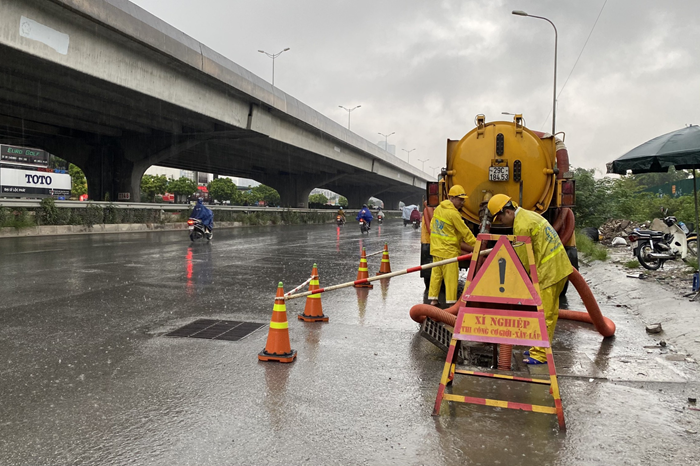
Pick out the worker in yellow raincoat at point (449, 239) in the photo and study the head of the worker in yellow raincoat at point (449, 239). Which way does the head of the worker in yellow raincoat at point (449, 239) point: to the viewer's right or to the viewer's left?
to the viewer's right

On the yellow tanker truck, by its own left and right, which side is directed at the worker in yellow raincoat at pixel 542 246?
back

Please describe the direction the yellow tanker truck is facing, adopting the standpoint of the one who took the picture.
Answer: facing away from the viewer

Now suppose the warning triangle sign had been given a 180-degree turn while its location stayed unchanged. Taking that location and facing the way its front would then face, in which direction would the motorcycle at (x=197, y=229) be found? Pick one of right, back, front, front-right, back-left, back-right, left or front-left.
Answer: front-left

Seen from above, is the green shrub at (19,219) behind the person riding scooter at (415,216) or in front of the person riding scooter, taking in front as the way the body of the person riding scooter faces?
behind

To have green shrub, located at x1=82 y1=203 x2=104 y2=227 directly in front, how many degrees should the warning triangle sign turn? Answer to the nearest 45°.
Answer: approximately 135° to its right

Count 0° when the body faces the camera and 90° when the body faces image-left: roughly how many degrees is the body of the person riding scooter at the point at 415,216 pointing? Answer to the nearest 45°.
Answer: approximately 180°

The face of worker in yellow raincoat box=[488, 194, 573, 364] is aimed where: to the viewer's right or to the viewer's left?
to the viewer's left

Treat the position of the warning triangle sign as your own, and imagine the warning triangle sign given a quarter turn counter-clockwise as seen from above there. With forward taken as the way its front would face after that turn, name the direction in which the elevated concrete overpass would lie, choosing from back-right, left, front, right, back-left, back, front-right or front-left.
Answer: back-left

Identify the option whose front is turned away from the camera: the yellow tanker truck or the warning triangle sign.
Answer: the yellow tanker truck

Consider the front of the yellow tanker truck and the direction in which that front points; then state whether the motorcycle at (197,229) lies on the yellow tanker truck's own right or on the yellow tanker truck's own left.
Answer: on the yellow tanker truck's own left

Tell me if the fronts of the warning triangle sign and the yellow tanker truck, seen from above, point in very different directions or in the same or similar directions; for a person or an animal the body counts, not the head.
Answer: very different directions

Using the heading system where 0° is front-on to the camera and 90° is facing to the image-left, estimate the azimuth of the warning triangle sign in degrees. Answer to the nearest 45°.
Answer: approximately 0°

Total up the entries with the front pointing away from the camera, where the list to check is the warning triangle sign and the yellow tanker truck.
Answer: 1

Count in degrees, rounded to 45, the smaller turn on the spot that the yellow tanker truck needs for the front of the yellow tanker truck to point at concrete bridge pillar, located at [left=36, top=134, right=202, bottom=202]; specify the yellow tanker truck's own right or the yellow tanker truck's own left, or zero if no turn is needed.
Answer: approximately 45° to the yellow tanker truck's own left
